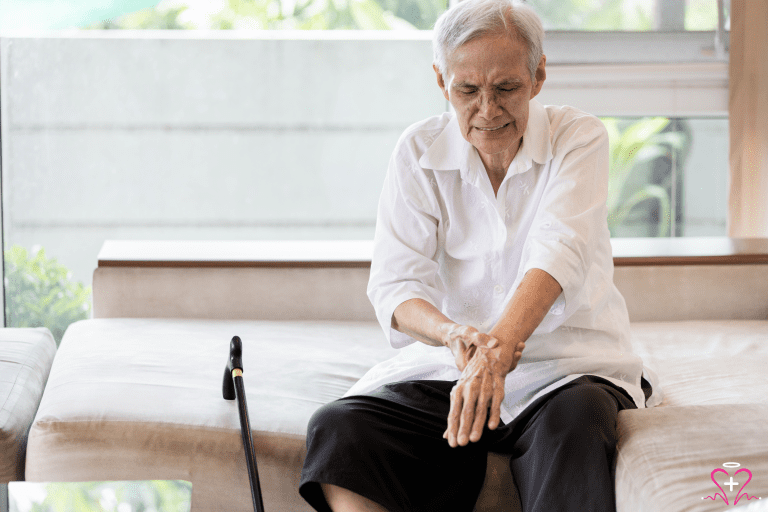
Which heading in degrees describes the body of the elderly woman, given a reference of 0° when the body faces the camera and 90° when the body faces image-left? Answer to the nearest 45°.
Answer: approximately 0°

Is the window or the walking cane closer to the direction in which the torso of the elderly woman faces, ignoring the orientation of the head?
the walking cane

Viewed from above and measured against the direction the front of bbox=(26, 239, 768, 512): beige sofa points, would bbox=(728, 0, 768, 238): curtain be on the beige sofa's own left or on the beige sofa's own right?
on the beige sofa's own left

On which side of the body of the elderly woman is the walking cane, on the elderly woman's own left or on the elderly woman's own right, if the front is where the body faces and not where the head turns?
on the elderly woman's own right

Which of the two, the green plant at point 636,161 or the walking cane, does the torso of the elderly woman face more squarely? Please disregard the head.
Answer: the walking cane

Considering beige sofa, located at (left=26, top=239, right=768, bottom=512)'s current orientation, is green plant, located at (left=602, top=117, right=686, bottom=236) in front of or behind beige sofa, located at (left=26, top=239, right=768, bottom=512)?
behind

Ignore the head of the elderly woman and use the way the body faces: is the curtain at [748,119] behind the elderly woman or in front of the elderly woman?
behind

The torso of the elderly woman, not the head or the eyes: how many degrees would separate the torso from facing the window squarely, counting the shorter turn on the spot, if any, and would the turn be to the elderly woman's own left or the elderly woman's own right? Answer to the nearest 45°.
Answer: approximately 135° to the elderly woman's own right

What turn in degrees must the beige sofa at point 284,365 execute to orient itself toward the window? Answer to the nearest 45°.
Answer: approximately 180°
